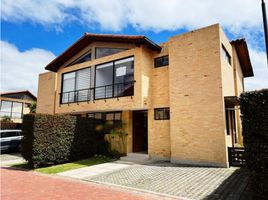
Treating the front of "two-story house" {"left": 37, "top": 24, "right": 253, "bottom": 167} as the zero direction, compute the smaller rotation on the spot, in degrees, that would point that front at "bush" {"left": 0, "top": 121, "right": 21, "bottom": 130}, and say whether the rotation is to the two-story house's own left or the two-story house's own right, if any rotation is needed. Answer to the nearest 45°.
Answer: approximately 90° to the two-story house's own right

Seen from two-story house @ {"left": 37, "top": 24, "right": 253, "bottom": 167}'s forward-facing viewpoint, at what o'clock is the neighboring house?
The neighboring house is roughly at 3 o'clock from the two-story house.

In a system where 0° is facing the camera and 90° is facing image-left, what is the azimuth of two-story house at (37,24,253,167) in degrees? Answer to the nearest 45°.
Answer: approximately 45°

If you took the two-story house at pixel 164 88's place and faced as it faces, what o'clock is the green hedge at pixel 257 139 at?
The green hedge is roughly at 10 o'clock from the two-story house.
